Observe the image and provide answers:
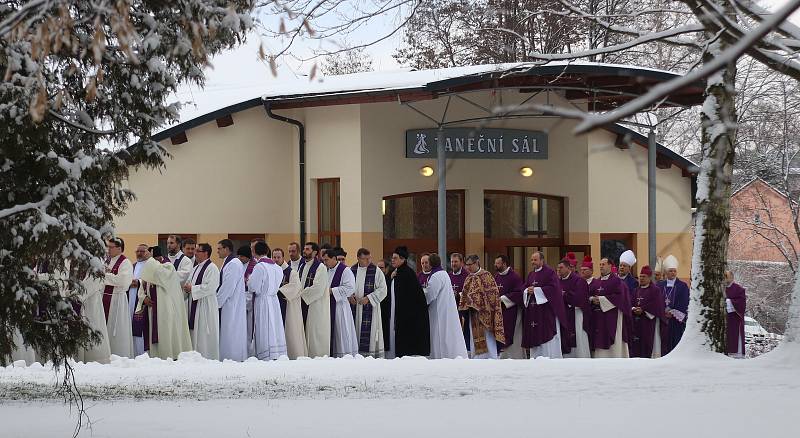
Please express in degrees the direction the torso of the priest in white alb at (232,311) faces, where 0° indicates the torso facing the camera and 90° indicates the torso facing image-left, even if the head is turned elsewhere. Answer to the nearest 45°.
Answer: approximately 90°

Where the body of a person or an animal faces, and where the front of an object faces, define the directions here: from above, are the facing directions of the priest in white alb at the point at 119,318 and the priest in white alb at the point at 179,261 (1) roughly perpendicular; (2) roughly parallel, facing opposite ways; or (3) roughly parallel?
roughly parallel

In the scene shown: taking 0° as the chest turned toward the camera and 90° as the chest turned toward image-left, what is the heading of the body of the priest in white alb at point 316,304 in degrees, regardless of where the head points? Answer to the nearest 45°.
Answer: approximately 45°

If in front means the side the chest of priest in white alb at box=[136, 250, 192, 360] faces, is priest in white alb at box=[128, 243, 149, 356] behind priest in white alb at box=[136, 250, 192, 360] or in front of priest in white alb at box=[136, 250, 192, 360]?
in front

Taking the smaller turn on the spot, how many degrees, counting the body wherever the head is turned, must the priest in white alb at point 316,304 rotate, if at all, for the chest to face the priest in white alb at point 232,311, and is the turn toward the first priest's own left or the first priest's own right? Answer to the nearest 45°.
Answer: approximately 45° to the first priest's own right

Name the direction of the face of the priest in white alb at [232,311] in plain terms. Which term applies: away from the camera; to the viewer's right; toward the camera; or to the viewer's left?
to the viewer's left

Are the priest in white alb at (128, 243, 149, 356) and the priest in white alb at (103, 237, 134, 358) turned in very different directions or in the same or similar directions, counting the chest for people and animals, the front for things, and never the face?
same or similar directions

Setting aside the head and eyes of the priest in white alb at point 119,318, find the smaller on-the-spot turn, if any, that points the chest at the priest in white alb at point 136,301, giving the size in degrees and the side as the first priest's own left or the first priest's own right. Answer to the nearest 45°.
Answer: approximately 180°

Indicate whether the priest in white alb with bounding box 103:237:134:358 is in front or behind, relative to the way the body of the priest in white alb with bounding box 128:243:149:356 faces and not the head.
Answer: in front

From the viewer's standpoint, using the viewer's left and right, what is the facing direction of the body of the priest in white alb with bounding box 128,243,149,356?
facing the viewer and to the left of the viewer

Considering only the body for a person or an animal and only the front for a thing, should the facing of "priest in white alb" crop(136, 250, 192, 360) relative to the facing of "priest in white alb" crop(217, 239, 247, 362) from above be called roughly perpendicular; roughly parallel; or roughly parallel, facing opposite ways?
roughly parallel

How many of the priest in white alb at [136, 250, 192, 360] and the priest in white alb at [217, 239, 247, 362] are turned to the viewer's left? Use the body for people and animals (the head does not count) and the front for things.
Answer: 2

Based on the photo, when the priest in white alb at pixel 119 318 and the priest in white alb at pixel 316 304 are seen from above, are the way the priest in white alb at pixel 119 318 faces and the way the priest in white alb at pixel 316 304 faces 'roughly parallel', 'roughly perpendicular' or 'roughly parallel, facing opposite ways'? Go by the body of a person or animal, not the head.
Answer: roughly parallel

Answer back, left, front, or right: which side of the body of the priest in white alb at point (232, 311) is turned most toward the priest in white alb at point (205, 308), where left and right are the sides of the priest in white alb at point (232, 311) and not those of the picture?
front

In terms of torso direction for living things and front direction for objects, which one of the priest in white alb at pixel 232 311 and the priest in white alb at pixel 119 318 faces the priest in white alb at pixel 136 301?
the priest in white alb at pixel 232 311

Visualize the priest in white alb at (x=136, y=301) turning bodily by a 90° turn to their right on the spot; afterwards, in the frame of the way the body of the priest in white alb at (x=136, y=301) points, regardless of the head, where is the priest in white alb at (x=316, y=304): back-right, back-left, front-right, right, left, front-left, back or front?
back-right

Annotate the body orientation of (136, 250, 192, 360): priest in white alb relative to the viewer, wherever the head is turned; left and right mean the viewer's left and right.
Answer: facing to the left of the viewer
